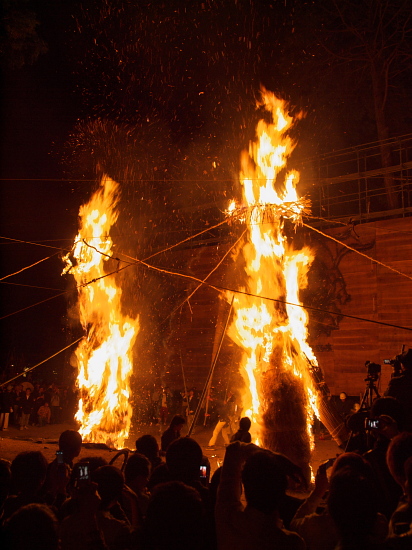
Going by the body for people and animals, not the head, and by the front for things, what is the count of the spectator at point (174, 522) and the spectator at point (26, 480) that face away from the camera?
2

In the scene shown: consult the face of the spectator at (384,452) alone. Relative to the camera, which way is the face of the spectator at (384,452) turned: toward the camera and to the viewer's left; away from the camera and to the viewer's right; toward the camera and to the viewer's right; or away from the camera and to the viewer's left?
away from the camera and to the viewer's left

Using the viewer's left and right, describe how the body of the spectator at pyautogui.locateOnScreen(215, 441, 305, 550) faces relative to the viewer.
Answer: facing away from the viewer

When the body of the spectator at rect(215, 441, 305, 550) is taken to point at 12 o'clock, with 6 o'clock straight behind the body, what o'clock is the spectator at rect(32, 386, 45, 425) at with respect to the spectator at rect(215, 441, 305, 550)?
the spectator at rect(32, 386, 45, 425) is roughly at 11 o'clock from the spectator at rect(215, 441, 305, 550).

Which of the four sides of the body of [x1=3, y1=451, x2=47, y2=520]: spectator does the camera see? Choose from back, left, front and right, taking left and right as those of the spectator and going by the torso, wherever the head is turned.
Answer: back

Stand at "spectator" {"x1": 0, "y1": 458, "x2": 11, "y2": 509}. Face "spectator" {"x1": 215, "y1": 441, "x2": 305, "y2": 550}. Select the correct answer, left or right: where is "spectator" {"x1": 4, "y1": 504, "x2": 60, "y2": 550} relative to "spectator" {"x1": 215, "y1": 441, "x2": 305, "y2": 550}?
right

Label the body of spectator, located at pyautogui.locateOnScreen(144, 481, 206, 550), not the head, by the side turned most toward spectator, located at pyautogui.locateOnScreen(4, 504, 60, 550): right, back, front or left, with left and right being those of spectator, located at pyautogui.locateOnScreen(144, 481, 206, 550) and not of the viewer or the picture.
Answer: left

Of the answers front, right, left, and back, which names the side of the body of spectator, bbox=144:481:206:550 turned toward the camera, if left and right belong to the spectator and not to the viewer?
back

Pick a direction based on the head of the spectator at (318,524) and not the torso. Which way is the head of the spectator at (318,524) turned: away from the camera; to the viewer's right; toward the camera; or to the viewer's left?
away from the camera

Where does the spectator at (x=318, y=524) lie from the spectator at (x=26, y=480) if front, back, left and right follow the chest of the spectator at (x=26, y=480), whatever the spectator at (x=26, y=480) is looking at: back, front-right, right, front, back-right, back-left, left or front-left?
back-right

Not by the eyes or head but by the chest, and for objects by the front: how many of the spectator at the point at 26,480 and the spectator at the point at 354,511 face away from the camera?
2

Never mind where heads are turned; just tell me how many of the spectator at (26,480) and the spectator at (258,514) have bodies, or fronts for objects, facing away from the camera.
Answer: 2

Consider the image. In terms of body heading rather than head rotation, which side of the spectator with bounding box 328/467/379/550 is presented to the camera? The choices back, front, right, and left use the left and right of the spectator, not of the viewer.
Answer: back

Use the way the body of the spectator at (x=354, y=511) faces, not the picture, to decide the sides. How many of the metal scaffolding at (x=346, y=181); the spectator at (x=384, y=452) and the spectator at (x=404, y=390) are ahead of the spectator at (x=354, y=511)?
3
